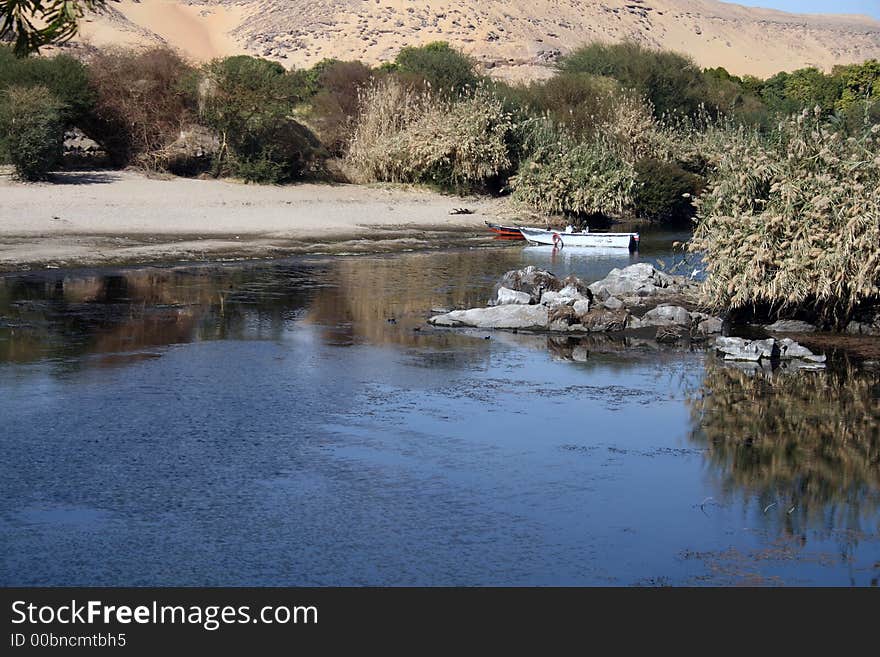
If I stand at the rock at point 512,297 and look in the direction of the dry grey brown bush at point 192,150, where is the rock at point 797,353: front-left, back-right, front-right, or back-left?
back-right

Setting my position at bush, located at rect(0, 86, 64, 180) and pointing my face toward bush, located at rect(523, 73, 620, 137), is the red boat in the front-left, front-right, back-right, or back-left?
front-right

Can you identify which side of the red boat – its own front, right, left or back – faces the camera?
left

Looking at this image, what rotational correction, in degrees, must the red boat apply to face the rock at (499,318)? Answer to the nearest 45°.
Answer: approximately 90° to its left

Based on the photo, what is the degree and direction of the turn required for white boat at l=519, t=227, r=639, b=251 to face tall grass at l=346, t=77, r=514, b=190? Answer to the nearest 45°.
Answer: approximately 45° to its right

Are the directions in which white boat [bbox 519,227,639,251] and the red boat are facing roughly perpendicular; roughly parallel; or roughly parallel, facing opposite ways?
roughly parallel

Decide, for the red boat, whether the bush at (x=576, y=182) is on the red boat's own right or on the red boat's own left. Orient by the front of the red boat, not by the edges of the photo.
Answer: on the red boat's own right

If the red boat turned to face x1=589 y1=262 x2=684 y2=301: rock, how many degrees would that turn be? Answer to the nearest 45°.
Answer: approximately 90° to its left

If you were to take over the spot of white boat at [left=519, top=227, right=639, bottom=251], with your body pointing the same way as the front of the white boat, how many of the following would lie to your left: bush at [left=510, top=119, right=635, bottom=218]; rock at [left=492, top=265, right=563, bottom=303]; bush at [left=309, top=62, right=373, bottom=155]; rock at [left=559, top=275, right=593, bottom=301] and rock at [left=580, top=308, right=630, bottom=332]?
3

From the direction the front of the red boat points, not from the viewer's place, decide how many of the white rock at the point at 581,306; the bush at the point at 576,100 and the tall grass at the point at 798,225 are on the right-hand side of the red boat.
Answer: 1

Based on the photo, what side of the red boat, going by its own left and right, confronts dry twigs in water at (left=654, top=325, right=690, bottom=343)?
left

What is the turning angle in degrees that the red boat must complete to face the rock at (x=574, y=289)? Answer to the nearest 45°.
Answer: approximately 90° to its left

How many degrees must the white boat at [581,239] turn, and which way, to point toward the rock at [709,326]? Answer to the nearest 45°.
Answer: approximately 90° to its left

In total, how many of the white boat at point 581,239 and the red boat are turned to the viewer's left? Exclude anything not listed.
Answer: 2

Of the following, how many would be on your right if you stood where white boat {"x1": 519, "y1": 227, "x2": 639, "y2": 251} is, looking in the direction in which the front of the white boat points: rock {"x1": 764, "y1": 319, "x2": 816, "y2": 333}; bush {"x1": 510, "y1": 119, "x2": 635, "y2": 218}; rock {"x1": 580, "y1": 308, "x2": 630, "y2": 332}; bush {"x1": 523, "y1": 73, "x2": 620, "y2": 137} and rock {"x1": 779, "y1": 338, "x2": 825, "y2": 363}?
2

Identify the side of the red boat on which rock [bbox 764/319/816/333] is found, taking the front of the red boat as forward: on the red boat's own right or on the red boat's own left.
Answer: on the red boat's own left

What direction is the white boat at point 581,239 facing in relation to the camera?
to the viewer's left

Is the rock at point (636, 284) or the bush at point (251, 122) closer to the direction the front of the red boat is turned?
the bush
